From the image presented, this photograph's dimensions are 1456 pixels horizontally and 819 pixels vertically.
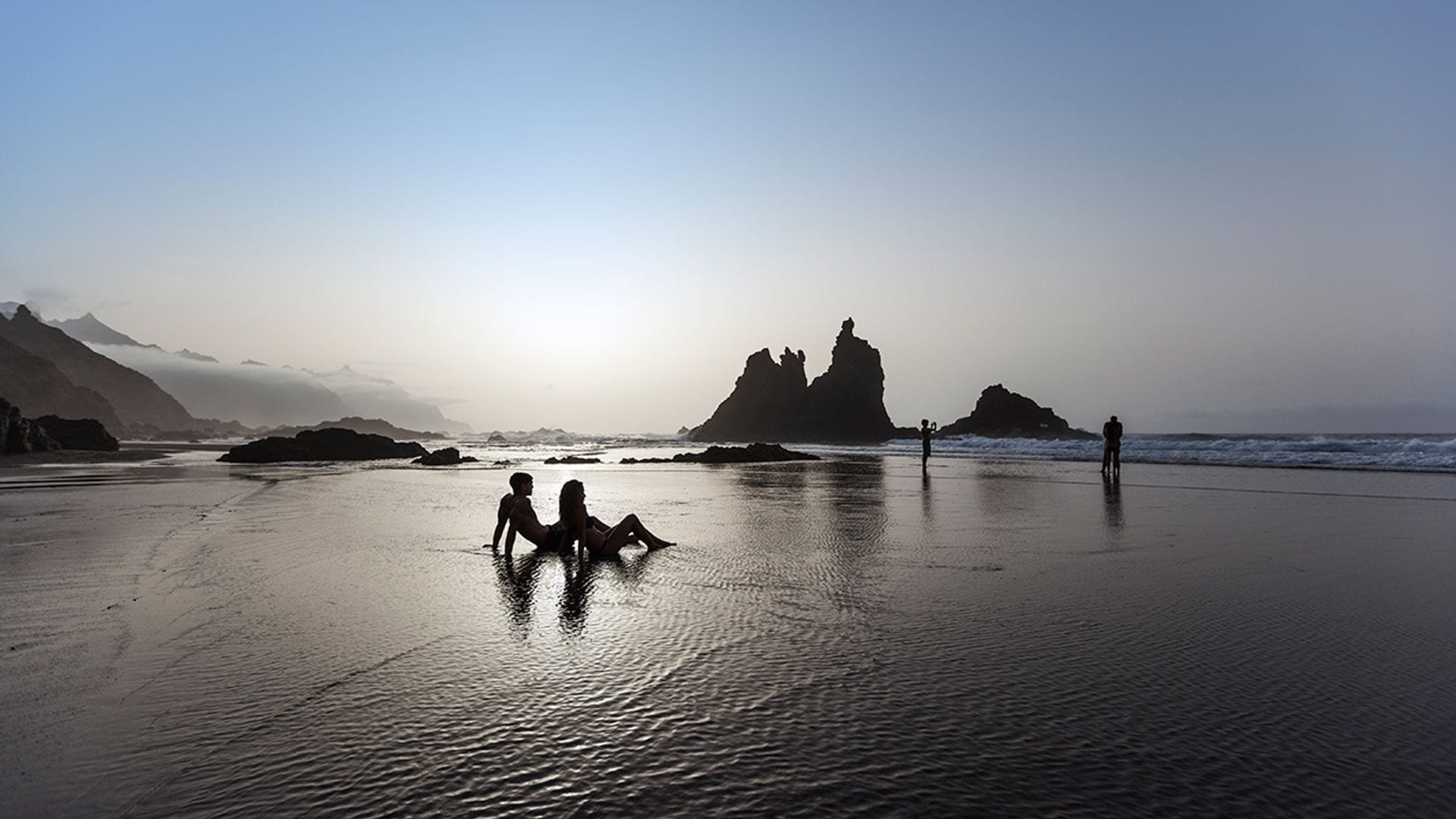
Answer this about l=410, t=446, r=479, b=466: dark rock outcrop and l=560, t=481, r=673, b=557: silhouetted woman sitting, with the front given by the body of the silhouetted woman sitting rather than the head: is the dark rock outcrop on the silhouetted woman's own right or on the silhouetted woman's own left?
on the silhouetted woman's own left

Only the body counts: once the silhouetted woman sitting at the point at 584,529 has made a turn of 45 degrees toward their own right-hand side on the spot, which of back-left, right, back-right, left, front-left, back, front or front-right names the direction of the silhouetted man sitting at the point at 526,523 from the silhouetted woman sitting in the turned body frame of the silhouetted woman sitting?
back

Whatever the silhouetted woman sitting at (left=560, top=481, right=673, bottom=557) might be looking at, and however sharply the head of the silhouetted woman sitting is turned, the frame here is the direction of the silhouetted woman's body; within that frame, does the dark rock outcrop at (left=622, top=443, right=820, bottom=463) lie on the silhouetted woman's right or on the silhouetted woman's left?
on the silhouetted woman's left

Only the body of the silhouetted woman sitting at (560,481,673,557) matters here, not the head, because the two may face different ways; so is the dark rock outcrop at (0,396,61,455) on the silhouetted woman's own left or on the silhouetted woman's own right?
on the silhouetted woman's own left

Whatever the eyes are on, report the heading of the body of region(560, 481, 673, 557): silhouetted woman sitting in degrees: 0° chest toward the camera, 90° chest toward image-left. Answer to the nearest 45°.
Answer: approximately 270°

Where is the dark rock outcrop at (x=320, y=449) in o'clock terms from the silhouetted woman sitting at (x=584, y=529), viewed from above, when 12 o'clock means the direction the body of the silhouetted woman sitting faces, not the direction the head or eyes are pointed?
The dark rock outcrop is roughly at 8 o'clock from the silhouetted woman sitting.

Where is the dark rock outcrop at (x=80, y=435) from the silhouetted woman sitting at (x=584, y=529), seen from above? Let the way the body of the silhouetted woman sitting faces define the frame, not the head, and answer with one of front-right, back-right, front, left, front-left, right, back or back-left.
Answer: back-left
